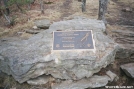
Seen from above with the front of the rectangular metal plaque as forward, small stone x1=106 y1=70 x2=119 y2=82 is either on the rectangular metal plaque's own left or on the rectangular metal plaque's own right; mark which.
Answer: on the rectangular metal plaque's own left

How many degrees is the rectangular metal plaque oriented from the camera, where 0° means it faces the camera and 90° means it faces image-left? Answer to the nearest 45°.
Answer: approximately 0°

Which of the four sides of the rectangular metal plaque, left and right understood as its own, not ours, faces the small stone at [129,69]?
left
